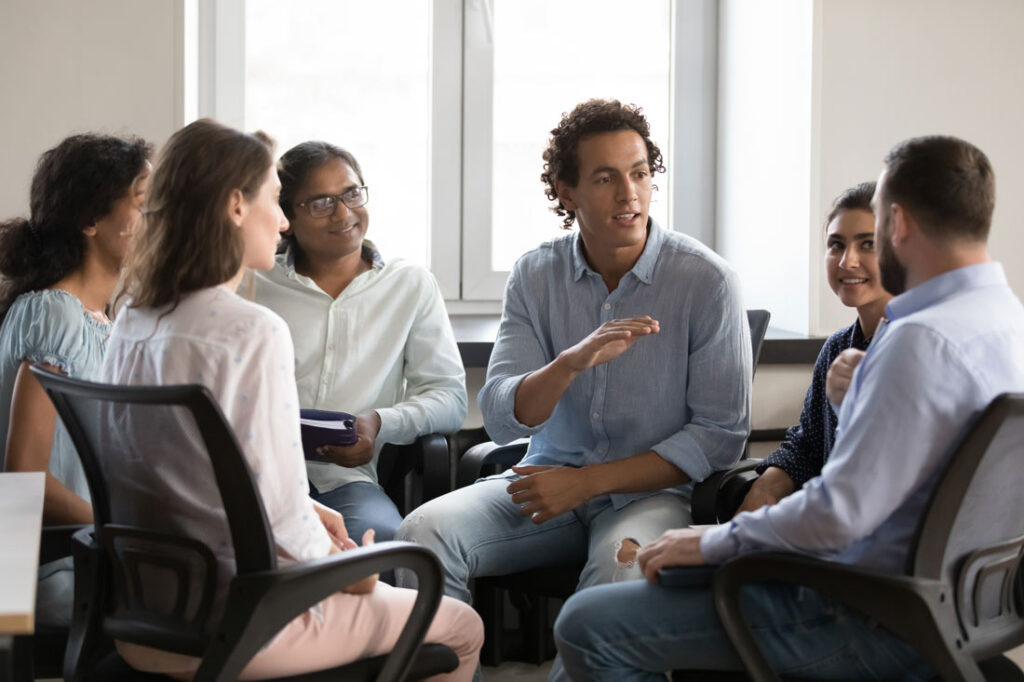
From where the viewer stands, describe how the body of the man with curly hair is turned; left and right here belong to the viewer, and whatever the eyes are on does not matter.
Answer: facing the viewer

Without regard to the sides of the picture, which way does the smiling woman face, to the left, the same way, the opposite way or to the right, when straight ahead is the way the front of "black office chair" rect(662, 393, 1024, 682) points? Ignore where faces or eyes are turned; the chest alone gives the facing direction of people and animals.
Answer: to the left

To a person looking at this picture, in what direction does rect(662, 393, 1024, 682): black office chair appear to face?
facing away from the viewer and to the left of the viewer

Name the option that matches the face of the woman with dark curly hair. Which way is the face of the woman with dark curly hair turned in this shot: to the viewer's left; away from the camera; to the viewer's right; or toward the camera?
to the viewer's right

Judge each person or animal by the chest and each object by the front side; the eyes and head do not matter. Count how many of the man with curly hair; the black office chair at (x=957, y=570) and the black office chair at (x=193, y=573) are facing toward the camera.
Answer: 1

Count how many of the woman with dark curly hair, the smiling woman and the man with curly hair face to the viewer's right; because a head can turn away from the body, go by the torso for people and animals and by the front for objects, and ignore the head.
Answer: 1

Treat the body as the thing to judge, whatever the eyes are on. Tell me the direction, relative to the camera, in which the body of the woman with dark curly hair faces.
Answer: to the viewer's right

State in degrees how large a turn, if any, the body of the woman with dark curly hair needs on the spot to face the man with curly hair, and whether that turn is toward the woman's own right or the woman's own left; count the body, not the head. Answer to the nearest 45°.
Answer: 0° — they already face them

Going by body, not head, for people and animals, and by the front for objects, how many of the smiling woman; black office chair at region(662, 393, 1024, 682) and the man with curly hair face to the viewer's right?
0

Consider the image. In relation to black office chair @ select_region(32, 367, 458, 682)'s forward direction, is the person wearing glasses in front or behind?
in front

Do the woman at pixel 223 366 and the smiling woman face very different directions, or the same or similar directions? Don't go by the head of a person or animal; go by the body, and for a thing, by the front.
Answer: very different directions

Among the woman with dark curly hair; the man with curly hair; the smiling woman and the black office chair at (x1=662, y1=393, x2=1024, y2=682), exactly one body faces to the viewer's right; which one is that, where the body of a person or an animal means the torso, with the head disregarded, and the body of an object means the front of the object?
the woman with dark curly hair

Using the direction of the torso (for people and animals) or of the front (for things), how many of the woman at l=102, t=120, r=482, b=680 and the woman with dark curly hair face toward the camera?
0

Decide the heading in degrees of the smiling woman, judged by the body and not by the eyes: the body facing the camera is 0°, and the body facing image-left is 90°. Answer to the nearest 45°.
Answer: approximately 45°

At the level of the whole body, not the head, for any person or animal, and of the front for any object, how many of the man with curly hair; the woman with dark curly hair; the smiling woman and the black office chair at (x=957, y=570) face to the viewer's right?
1

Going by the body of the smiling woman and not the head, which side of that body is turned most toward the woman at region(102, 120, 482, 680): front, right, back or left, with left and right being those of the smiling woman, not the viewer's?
front

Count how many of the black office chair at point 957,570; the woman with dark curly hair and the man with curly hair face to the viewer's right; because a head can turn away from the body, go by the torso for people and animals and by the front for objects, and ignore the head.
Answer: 1

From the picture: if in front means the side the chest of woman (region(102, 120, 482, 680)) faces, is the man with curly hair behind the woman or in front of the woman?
in front

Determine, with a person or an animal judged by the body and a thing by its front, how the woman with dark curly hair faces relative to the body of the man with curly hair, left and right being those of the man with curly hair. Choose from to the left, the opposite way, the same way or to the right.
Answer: to the left
